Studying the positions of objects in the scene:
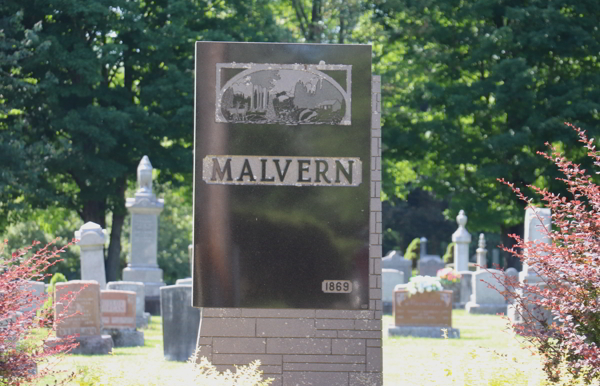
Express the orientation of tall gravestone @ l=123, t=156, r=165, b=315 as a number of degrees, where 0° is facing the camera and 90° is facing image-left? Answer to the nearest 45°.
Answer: approximately 0°

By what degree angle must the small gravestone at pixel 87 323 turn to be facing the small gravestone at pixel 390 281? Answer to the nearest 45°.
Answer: approximately 135° to its left

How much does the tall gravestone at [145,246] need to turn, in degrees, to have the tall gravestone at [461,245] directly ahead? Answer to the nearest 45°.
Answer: approximately 135° to its left

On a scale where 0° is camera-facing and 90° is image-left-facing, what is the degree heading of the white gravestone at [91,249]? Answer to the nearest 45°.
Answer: approximately 0°

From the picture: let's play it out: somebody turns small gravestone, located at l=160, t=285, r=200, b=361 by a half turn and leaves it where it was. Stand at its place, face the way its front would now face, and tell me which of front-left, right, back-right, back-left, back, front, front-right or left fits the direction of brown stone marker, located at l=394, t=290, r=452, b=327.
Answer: front-right
